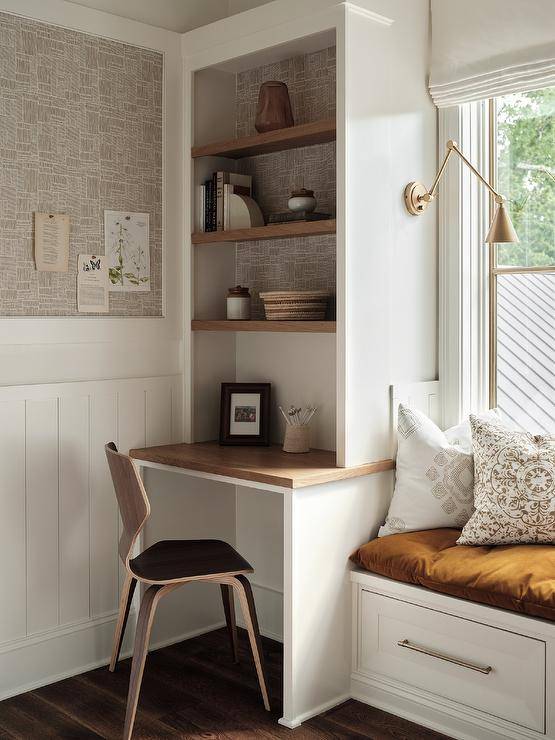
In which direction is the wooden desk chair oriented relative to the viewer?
to the viewer's right

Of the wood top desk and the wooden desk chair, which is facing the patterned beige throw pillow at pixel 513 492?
the wooden desk chair

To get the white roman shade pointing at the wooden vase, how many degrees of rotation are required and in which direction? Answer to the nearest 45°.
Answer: approximately 45° to its right

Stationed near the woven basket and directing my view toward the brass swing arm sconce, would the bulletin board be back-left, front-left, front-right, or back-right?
back-right

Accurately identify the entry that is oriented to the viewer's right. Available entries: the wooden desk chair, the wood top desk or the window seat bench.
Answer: the wooden desk chair

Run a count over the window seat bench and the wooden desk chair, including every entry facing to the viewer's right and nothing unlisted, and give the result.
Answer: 1

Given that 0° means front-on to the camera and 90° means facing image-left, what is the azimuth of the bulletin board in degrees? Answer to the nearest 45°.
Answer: approximately 315°

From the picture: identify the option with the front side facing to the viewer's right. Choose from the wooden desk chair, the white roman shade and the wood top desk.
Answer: the wooden desk chair
